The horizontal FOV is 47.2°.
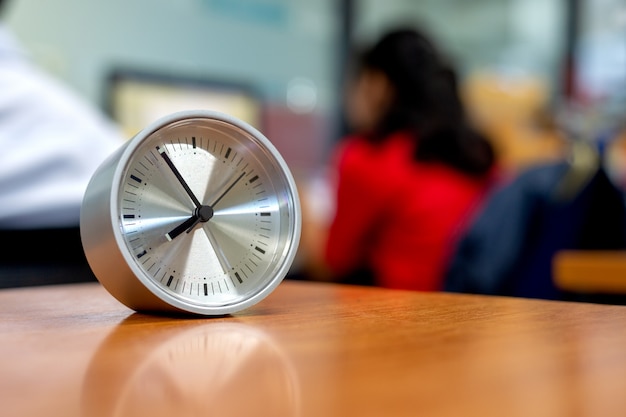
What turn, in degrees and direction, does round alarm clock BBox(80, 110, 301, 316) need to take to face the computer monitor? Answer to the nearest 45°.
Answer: approximately 135° to its left

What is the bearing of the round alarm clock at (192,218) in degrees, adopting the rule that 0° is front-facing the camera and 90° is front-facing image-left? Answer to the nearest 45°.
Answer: approximately 315°
